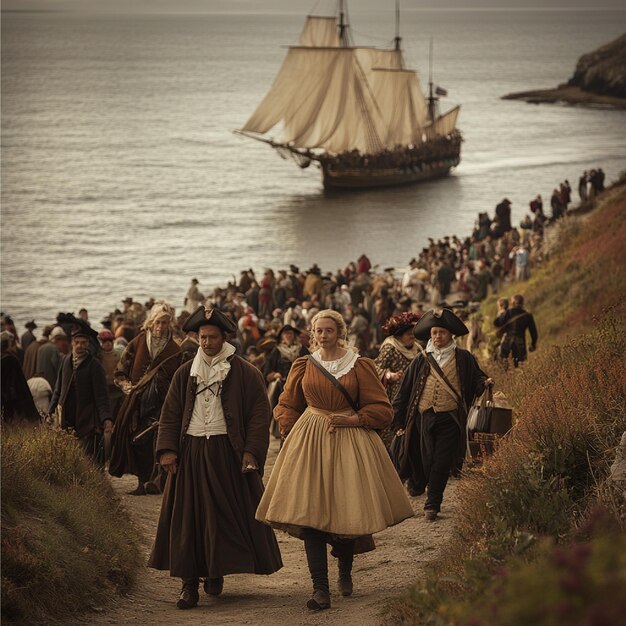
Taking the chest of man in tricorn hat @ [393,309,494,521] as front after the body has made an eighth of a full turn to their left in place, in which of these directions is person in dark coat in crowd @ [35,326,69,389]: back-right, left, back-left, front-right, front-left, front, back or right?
back

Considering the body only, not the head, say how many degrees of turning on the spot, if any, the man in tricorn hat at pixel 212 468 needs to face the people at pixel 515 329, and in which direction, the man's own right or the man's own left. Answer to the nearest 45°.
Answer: approximately 135° to the man's own left

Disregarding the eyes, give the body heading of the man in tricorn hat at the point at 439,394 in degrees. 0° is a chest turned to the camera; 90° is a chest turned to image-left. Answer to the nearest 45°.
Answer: approximately 0°

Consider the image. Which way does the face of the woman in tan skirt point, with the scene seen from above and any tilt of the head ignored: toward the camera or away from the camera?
toward the camera

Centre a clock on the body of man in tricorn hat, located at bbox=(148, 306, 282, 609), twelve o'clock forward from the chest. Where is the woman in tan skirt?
The woman in tan skirt is roughly at 10 o'clock from the man in tricorn hat.

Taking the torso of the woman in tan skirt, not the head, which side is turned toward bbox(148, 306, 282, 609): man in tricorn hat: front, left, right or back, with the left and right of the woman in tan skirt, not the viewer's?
right

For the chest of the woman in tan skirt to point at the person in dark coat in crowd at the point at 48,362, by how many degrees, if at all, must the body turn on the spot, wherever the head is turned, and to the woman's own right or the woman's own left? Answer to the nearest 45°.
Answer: approximately 135° to the woman's own right

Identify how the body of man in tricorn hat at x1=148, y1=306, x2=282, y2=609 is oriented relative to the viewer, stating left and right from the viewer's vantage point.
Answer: facing the viewer

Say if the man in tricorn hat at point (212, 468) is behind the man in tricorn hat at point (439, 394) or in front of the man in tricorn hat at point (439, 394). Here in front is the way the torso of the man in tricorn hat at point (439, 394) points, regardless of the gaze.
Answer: in front
